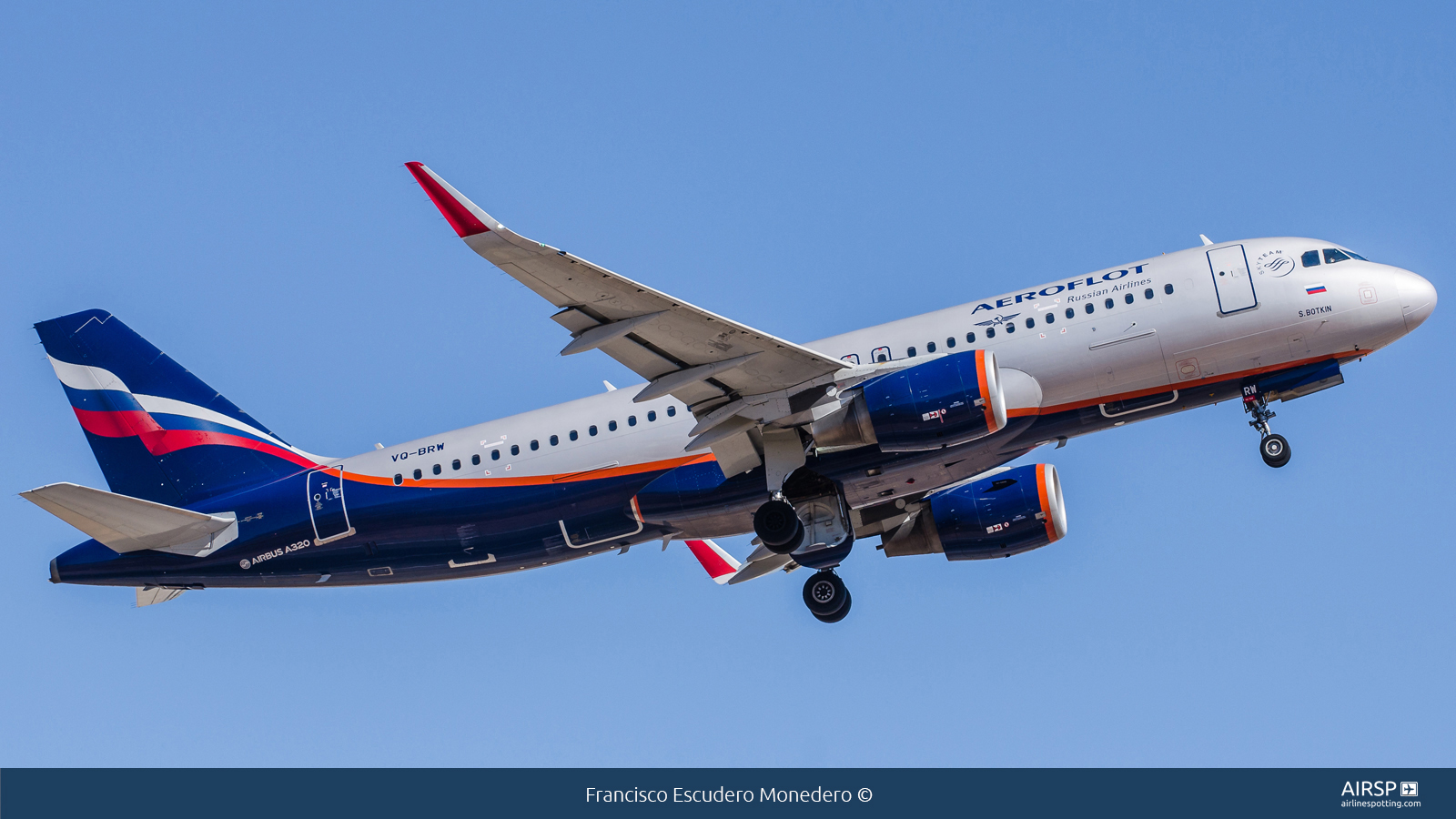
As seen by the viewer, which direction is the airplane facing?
to the viewer's right
